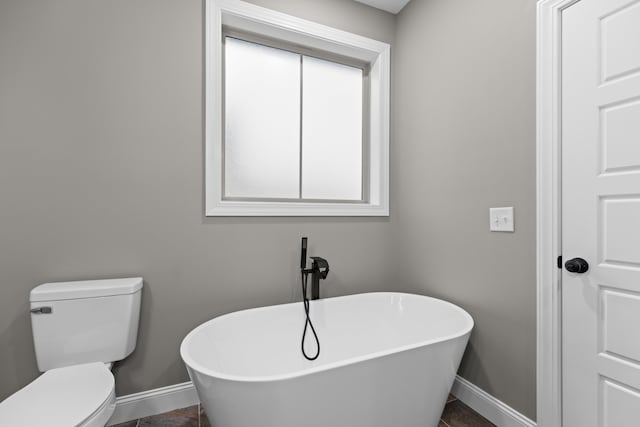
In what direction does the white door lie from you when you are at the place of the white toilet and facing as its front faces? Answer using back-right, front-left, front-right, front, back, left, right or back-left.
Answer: left

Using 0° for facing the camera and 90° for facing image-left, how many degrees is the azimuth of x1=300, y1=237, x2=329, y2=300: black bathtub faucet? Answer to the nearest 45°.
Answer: approximately 315°

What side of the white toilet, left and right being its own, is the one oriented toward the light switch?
left

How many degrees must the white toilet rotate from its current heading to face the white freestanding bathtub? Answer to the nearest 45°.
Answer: approximately 90° to its left

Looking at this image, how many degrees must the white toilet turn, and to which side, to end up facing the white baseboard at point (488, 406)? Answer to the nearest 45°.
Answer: approximately 90° to its left

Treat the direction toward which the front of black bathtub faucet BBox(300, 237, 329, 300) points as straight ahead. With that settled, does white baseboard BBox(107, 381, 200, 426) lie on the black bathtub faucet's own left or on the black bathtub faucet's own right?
on the black bathtub faucet's own right

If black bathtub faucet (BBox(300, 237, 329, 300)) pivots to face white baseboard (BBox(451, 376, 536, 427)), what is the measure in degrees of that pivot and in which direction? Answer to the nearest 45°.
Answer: approximately 45° to its left

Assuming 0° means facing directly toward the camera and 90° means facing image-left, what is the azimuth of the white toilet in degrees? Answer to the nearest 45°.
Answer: approximately 45°

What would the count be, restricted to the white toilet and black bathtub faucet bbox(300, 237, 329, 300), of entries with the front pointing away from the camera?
0
